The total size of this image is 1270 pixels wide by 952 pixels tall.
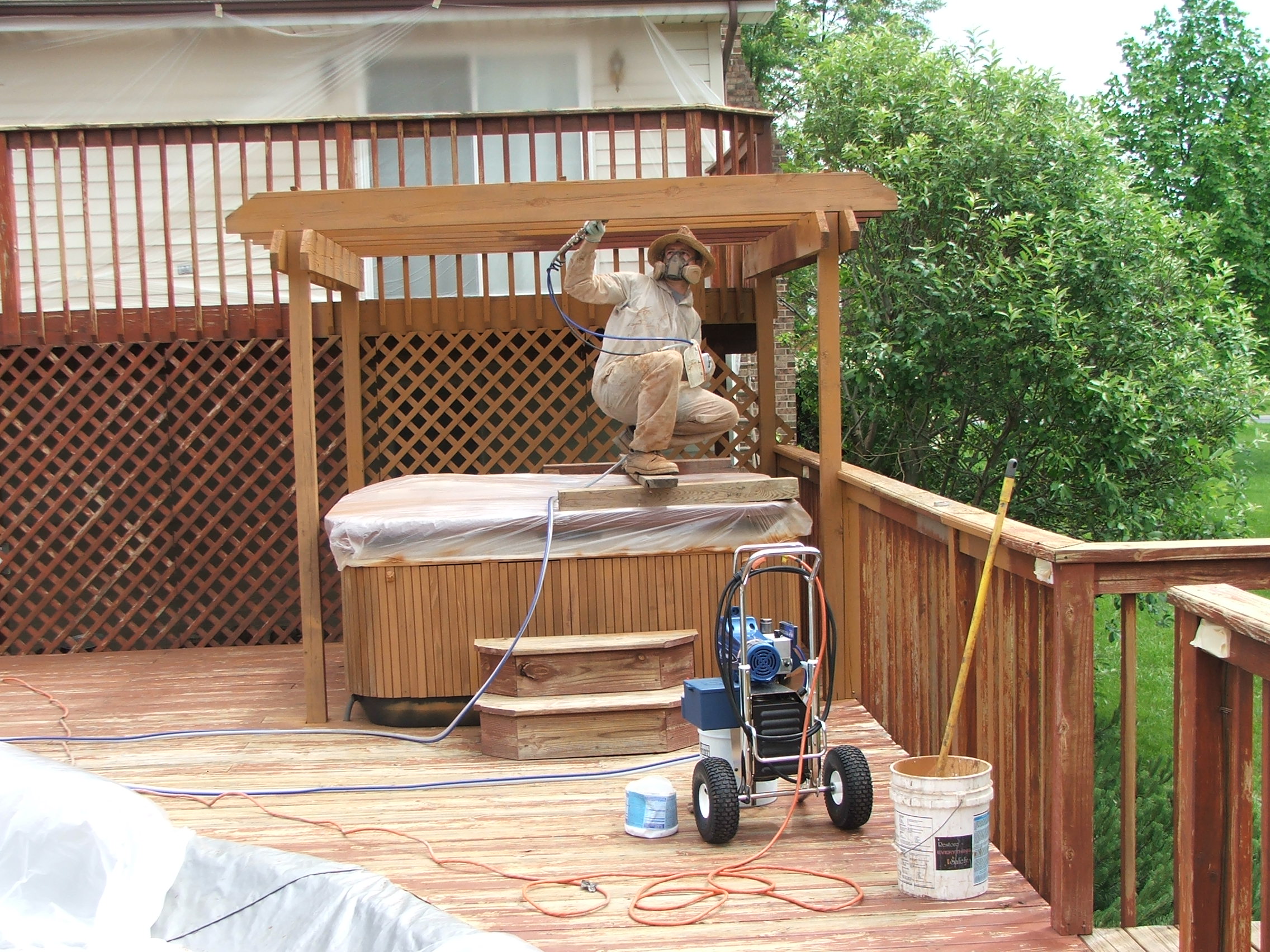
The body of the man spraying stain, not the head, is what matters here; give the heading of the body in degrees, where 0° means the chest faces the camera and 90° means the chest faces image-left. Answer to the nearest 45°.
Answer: approximately 315°

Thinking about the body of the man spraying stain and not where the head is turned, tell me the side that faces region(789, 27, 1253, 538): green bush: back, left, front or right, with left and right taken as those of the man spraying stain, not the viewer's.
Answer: left

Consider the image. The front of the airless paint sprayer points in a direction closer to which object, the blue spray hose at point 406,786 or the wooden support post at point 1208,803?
the blue spray hose
